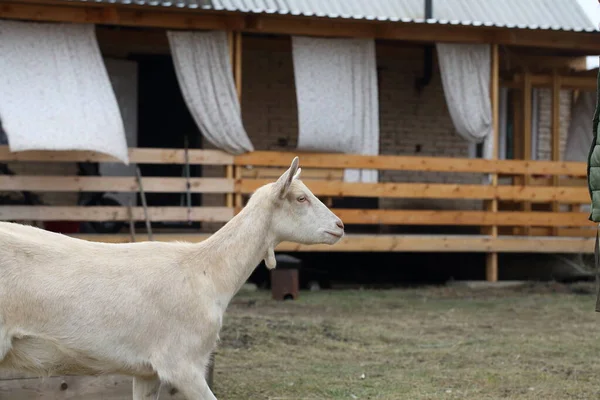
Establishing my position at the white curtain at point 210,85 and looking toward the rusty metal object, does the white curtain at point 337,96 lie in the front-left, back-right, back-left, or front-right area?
front-left

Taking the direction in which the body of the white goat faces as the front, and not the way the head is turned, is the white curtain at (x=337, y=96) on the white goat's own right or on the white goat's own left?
on the white goat's own left

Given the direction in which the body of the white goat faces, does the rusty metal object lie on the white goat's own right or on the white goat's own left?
on the white goat's own left

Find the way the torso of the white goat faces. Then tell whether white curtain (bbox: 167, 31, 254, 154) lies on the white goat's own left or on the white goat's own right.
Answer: on the white goat's own left

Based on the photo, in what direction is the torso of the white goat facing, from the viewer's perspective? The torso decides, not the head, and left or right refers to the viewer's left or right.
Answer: facing to the right of the viewer

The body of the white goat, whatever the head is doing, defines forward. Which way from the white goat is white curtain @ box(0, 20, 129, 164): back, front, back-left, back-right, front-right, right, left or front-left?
left
